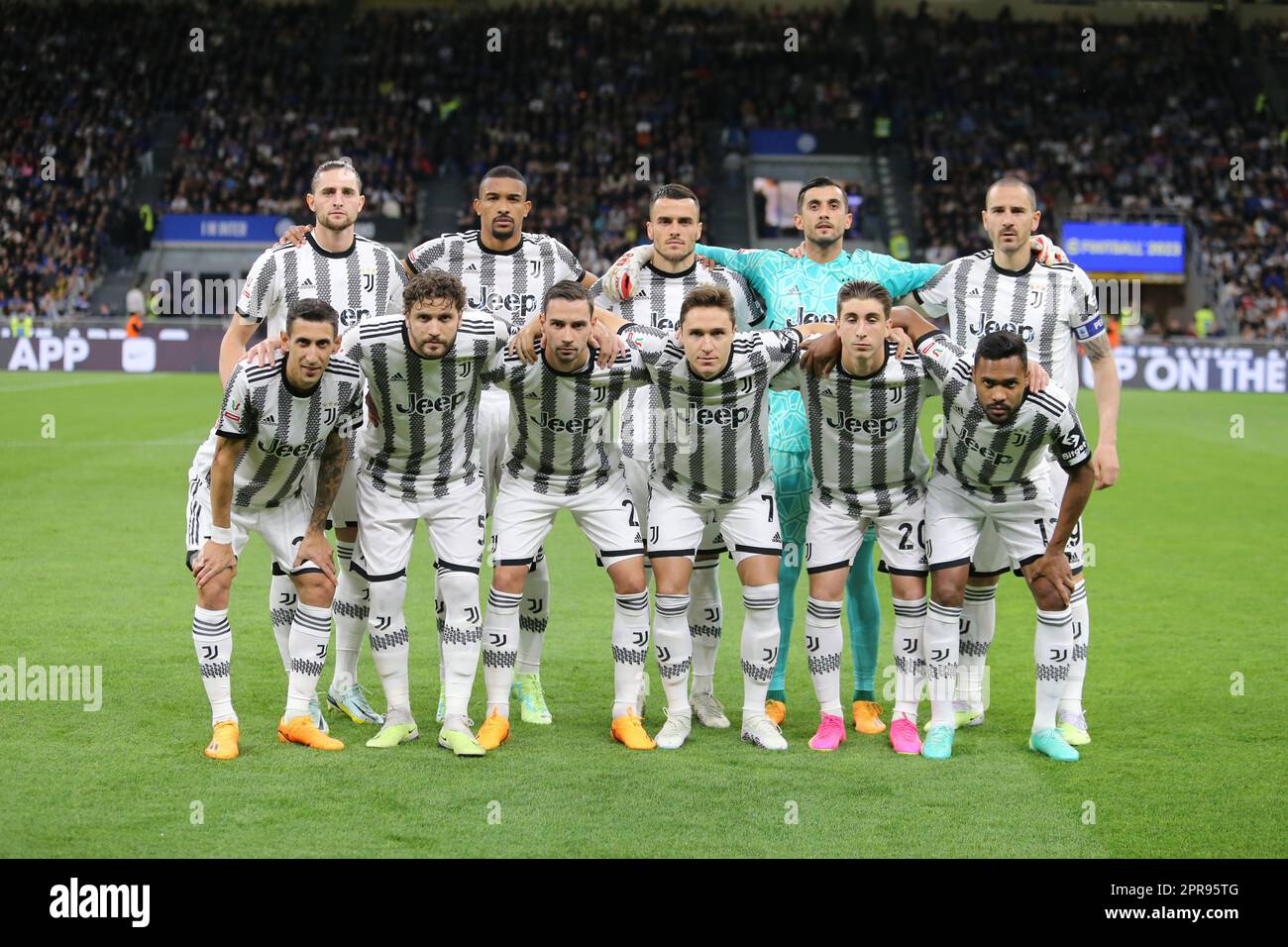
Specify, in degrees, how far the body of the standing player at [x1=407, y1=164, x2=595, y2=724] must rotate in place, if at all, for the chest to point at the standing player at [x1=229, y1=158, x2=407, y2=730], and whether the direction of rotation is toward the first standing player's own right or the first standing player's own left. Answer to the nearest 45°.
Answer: approximately 90° to the first standing player's own right

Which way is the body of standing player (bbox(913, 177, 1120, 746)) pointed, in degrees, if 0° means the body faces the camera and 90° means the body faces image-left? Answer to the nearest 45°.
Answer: approximately 0°

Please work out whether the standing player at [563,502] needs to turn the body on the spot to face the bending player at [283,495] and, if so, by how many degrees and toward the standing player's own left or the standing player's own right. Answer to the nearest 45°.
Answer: approximately 90° to the standing player's own right

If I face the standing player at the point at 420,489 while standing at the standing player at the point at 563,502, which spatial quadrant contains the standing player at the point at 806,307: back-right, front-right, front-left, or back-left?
back-right

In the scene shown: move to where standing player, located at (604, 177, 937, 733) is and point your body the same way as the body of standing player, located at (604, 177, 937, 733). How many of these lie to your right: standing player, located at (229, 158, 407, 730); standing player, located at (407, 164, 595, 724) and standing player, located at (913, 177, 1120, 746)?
2

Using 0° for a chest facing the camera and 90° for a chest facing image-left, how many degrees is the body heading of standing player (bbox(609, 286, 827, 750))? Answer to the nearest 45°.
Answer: approximately 0°

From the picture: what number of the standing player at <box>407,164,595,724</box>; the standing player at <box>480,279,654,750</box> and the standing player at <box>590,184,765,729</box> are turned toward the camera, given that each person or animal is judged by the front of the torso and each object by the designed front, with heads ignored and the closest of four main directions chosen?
3

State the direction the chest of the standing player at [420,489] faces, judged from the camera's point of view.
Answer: toward the camera

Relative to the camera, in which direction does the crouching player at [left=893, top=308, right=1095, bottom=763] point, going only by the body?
toward the camera

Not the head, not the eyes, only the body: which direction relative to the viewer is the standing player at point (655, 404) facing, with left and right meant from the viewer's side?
facing the viewer

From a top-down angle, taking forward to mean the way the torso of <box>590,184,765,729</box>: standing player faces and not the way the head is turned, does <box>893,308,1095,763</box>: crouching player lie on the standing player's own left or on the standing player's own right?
on the standing player's own left

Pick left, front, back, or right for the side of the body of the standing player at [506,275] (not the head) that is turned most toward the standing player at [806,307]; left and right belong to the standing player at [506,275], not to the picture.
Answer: left

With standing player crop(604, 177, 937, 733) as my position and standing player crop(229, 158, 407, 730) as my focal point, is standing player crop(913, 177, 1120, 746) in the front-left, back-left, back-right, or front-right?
back-left
